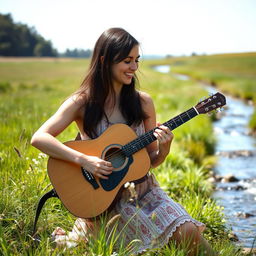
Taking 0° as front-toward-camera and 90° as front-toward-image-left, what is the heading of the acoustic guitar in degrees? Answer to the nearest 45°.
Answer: approximately 0°

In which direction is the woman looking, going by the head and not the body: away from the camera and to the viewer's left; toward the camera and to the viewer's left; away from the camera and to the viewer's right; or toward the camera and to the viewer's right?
toward the camera and to the viewer's right
